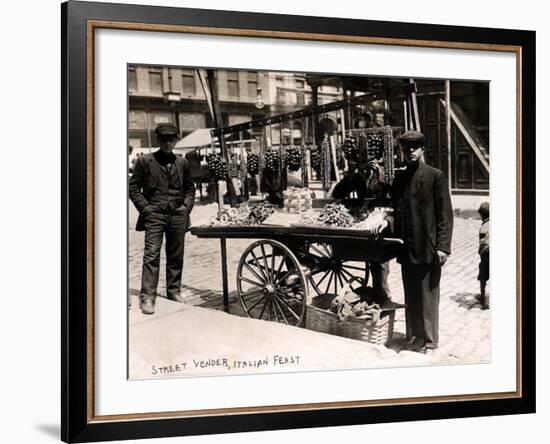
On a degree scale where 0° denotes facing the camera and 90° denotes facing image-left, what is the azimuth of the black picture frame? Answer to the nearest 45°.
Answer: approximately 315°
